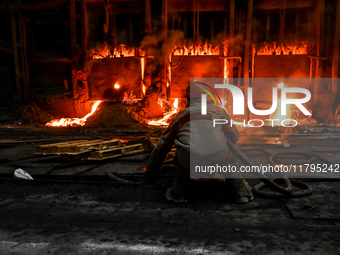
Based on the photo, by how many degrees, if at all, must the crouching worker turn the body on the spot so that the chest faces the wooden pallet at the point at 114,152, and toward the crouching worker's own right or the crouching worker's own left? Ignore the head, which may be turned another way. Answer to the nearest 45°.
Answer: approximately 45° to the crouching worker's own left

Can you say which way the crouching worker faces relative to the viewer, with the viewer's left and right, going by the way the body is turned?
facing away from the viewer
